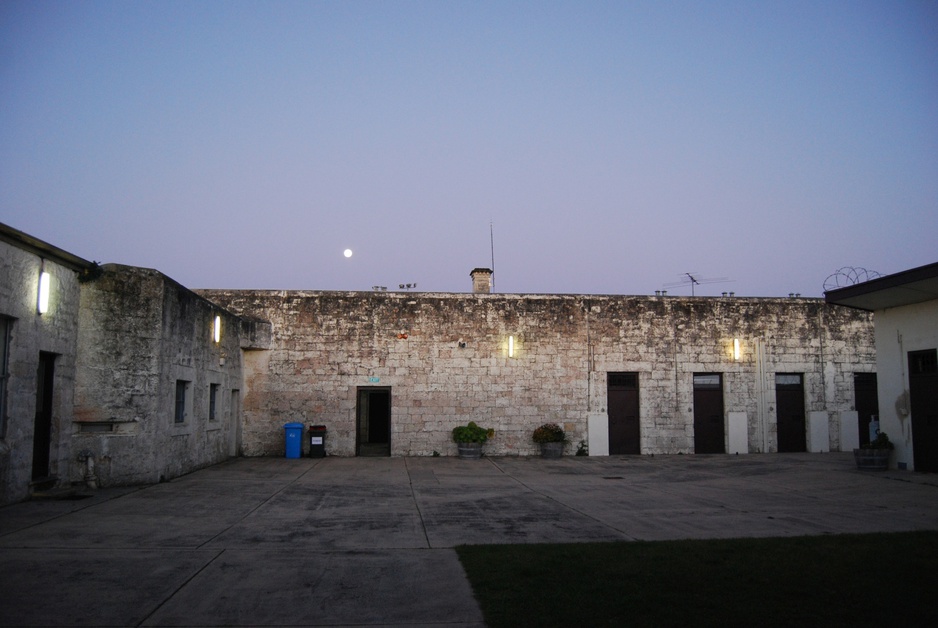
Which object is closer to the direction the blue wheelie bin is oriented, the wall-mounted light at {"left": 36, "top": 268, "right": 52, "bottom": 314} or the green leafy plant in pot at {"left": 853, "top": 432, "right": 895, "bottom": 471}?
the wall-mounted light

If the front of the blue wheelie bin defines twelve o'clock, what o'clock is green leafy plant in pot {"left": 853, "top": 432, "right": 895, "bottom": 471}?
The green leafy plant in pot is roughly at 10 o'clock from the blue wheelie bin.

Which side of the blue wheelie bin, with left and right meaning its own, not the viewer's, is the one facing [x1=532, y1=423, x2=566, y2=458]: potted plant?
left

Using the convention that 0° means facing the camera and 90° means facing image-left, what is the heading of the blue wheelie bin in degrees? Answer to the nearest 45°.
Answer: approximately 0°

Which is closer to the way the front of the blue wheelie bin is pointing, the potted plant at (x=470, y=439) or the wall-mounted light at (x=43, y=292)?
the wall-mounted light

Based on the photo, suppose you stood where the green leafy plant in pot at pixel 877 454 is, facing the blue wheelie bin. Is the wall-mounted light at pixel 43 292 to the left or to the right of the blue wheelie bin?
left

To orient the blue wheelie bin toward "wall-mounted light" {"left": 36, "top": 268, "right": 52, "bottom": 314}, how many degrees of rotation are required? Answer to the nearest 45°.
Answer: approximately 45° to its right
